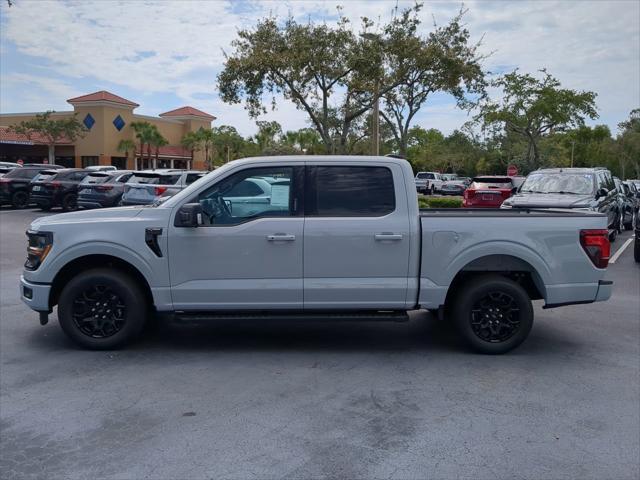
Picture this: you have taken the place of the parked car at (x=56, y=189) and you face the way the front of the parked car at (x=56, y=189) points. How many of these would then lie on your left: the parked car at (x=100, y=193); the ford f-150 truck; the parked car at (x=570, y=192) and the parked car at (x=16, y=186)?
1

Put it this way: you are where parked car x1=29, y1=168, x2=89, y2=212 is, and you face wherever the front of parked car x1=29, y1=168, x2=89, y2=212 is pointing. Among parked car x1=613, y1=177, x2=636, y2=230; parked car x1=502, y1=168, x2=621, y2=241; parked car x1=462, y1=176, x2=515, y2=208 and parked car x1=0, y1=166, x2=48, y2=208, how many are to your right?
3

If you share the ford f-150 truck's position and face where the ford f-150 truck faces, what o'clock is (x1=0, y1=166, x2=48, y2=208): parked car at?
The parked car is roughly at 2 o'clock from the ford f-150 truck.

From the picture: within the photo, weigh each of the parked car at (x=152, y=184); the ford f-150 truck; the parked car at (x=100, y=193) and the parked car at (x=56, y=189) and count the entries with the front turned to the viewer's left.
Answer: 1

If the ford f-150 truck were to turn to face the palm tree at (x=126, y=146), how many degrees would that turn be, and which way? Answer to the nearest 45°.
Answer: approximately 90° to its right

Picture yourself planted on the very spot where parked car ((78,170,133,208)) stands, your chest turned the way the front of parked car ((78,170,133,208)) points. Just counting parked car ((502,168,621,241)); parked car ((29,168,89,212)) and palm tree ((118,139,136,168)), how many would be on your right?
1

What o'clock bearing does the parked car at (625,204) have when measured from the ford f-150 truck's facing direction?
The parked car is roughly at 4 o'clock from the ford f-150 truck.

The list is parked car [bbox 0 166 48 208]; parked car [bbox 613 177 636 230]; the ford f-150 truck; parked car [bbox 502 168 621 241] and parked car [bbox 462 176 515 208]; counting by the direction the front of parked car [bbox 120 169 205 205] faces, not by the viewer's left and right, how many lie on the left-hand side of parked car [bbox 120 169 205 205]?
1

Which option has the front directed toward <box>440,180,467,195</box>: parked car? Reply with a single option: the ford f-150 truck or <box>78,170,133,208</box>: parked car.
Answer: <box>78,170,133,208</box>: parked car

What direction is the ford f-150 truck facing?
to the viewer's left

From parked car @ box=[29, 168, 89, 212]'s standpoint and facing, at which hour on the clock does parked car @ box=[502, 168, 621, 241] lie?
parked car @ box=[502, 168, 621, 241] is roughly at 3 o'clock from parked car @ box=[29, 168, 89, 212].

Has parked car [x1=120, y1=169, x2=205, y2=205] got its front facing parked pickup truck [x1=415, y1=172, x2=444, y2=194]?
yes

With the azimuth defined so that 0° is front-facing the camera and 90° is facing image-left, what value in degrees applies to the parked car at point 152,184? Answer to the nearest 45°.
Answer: approximately 225°
